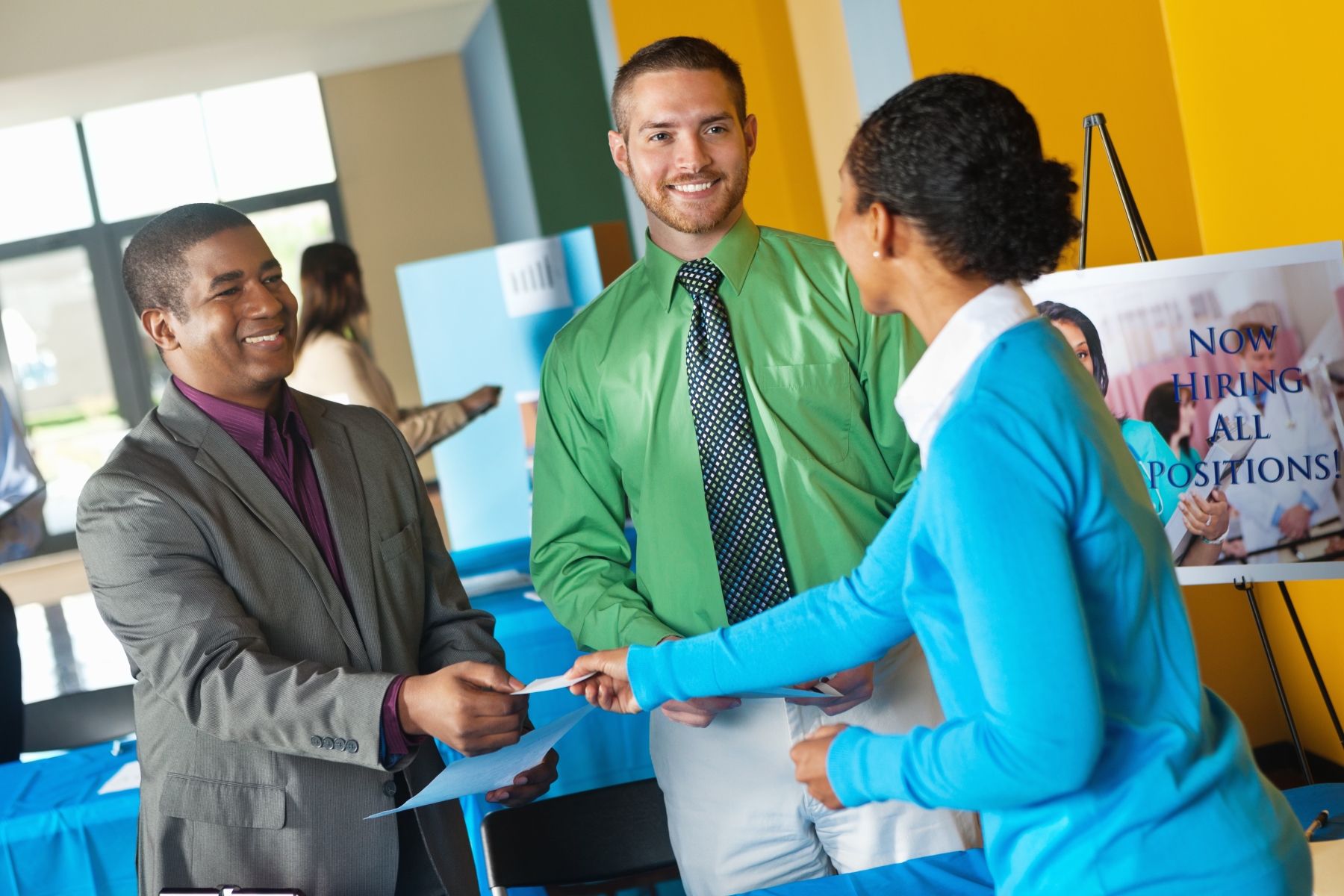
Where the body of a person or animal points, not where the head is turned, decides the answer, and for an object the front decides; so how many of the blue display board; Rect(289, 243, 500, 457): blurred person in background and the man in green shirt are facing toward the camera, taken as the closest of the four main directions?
2

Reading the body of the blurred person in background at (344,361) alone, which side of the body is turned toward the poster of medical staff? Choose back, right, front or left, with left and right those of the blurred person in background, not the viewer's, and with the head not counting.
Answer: right

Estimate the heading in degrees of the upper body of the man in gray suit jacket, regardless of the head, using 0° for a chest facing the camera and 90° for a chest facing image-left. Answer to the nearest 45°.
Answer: approximately 315°

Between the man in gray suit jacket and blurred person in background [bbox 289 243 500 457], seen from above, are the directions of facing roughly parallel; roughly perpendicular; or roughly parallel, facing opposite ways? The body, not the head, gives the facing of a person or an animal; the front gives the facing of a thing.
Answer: roughly perpendicular

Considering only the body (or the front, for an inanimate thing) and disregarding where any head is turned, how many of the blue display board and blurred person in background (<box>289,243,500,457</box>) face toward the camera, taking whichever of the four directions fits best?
1

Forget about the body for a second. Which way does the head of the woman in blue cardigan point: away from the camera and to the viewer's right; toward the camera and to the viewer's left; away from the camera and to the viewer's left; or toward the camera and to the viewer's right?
away from the camera and to the viewer's left

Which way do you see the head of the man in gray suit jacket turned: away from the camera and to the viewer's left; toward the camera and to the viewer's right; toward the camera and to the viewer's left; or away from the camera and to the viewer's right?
toward the camera and to the viewer's right

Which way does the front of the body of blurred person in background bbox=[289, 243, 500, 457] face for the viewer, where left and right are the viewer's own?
facing away from the viewer and to the right of the viewer

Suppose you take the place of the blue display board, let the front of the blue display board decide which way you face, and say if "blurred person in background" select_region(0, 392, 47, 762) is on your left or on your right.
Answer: on your right

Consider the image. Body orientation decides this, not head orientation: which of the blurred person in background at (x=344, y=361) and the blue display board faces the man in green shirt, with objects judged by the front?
the blue display board

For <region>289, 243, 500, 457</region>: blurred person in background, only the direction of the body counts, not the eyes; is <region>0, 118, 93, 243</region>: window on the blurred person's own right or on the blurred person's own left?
on the blurred person's own left
